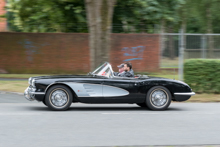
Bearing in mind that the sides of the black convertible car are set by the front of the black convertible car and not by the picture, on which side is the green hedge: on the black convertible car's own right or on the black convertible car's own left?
on the black convertible car's own right

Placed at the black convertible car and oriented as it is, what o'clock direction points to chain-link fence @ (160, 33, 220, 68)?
The chain-link fence is roughly at 4 o'clock from the black convertible car.

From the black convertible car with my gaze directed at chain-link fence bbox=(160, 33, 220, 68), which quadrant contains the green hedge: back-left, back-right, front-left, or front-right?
front-right

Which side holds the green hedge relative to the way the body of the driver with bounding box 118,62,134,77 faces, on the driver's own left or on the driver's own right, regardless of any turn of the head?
on the driver's own right

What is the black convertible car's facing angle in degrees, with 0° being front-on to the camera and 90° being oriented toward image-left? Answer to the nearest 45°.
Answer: approximately 90°

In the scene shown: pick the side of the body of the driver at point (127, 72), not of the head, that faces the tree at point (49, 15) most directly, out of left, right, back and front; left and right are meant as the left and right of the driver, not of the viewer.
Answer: right

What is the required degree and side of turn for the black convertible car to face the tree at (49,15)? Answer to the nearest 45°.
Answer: approximately 90° to its right

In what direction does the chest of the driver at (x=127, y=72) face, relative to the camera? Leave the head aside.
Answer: to the viewer's left
